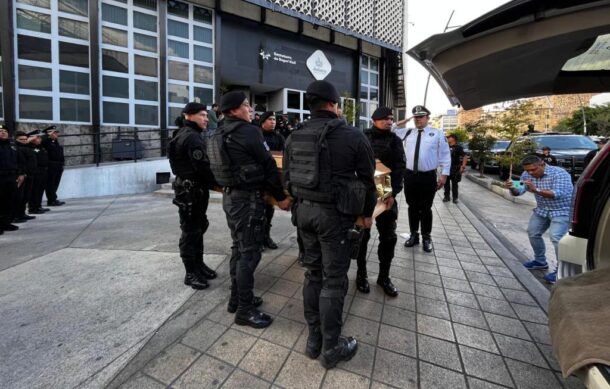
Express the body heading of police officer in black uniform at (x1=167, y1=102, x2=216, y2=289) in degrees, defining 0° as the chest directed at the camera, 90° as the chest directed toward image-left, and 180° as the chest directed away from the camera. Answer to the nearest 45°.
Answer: approximately 270°

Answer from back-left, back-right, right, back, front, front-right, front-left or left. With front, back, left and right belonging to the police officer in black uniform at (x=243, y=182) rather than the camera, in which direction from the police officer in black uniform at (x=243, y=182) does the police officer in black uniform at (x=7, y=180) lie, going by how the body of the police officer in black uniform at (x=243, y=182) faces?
back-left

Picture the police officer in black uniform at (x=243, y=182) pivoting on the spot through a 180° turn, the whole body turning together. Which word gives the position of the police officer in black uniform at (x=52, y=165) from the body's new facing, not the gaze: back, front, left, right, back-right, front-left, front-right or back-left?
front-right

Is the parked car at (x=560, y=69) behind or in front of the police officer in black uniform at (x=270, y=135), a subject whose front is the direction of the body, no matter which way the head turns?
in front

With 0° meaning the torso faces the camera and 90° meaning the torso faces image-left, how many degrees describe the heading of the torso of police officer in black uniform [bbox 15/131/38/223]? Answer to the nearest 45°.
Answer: approximately 315°

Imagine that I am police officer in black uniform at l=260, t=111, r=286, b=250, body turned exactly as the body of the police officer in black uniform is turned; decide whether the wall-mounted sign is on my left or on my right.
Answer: on my left

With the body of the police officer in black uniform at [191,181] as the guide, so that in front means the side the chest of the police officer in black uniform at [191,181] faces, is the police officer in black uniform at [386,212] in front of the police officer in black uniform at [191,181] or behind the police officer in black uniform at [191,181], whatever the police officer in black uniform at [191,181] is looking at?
in front

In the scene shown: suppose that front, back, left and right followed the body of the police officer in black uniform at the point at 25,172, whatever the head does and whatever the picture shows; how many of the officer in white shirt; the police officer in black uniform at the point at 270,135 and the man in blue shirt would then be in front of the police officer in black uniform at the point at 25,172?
3

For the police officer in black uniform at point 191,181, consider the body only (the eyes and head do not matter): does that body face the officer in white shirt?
yes

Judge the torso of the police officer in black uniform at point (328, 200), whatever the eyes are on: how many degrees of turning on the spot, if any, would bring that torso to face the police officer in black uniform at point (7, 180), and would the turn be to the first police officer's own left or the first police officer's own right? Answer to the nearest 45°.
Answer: approximately 90° to the first police officer's own left
